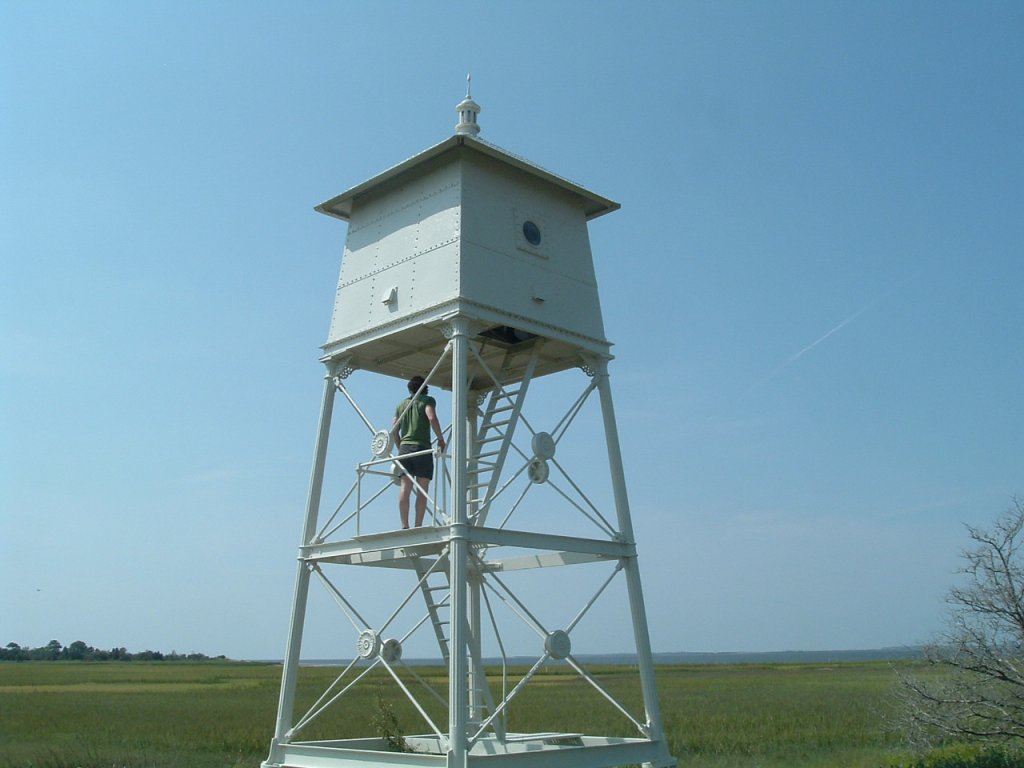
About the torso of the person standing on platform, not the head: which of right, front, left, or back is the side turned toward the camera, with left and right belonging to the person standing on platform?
back
